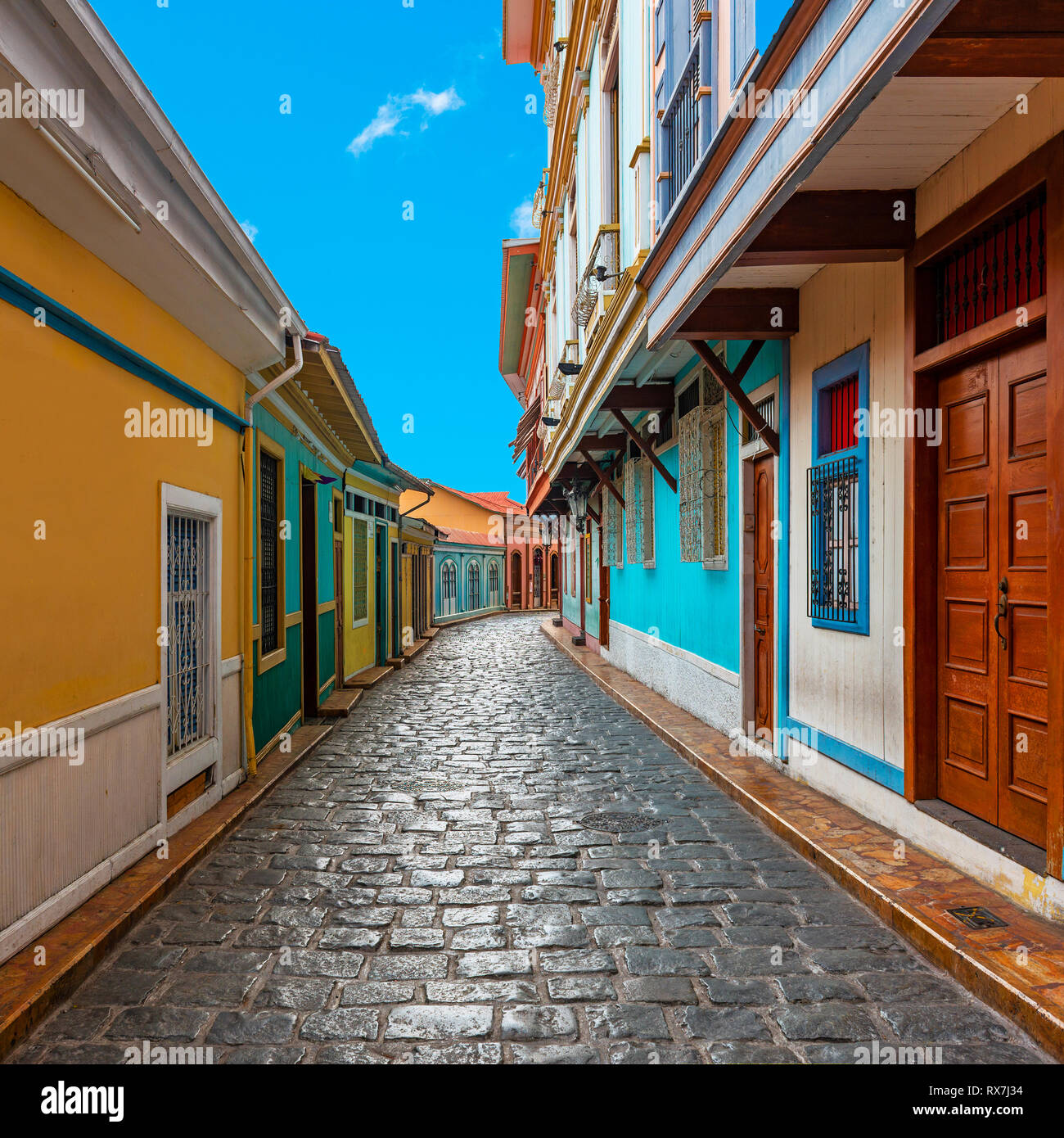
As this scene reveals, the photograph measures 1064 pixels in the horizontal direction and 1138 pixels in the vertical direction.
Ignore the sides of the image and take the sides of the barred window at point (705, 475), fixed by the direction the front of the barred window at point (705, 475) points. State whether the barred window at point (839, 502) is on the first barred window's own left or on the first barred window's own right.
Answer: on the first barred window's own left

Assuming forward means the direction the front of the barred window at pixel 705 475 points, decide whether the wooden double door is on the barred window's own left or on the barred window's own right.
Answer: on the barred window's own left

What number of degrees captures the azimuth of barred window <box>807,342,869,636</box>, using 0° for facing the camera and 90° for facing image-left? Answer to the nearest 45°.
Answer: approximately 45°

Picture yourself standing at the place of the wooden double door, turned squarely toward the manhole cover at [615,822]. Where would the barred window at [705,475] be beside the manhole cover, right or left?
right

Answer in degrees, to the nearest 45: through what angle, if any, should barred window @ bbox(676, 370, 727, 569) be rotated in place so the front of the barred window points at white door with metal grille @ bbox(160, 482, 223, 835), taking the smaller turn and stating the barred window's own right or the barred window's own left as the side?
0° — it already faces it

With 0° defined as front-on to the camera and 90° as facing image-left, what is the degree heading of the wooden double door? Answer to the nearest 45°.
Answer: approximately 45°

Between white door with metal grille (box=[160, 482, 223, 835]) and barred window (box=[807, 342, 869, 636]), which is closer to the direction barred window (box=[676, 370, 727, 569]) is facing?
the white door with metal grille
